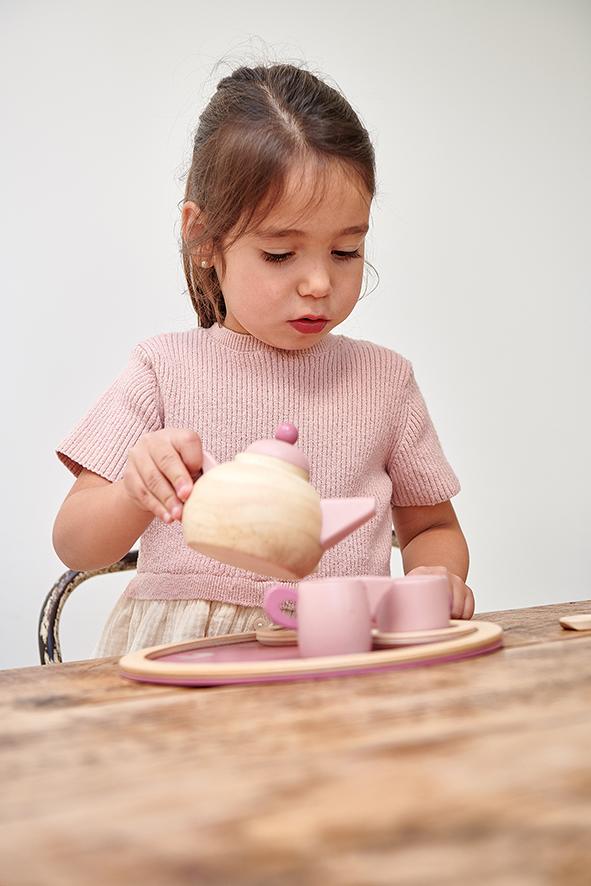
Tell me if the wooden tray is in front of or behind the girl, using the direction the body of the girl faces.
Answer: in front

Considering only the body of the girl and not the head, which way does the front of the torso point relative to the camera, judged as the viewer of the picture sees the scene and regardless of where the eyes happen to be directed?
toward the camera

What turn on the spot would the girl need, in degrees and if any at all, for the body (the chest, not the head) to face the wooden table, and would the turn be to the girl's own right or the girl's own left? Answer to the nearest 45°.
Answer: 0° — they already face it
